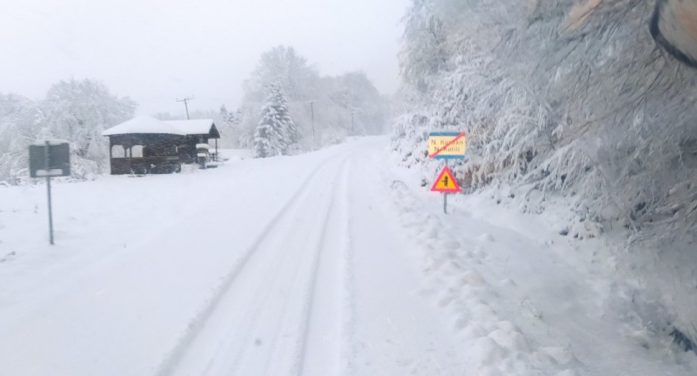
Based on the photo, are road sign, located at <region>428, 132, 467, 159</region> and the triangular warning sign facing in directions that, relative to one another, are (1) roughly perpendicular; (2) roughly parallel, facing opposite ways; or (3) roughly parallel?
roughly parallel

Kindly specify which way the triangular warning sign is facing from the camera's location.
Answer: facing the viewer

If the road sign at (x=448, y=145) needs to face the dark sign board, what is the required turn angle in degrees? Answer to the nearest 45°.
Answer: approximately 45° to its right

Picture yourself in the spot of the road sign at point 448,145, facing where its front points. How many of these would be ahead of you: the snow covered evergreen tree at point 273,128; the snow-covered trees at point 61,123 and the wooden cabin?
0

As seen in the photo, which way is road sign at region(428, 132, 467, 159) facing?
toward the camera

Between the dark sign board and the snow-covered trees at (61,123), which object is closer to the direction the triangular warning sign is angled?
the dark sign board

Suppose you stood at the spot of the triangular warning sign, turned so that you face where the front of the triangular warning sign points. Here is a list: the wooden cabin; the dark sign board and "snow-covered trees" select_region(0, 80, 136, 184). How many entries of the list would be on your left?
0

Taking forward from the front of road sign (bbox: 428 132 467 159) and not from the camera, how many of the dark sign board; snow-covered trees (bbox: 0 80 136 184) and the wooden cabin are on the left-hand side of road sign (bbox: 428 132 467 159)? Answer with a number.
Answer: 0

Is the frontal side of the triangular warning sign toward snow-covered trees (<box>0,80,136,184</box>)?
no

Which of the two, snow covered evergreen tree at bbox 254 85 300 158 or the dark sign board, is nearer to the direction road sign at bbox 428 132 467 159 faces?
the dark sign board

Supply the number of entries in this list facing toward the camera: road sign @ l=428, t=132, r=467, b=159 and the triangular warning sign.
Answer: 2

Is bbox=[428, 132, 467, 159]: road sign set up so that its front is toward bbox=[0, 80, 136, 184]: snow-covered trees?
no

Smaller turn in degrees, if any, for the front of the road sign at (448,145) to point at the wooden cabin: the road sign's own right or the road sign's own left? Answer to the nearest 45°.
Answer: approximately 135° to the road sign's own right
